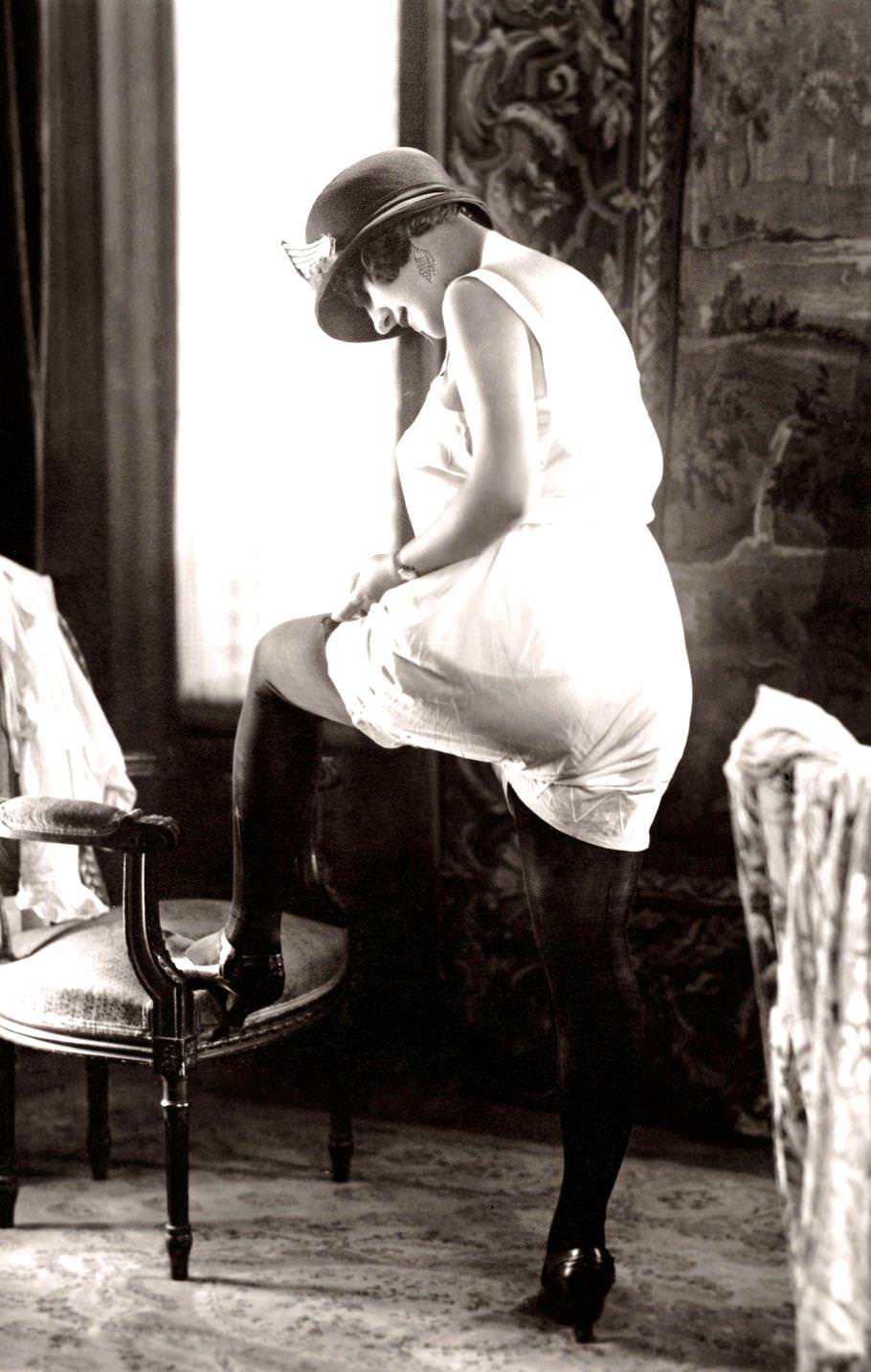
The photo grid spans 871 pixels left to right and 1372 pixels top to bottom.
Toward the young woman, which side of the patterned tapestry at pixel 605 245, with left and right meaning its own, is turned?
front

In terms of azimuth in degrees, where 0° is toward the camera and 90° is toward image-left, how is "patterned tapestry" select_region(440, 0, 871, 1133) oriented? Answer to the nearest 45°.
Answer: approximately 0°

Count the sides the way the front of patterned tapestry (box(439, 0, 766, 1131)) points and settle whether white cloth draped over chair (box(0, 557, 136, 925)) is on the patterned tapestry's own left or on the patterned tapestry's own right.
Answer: on the patterned tapestry's own right

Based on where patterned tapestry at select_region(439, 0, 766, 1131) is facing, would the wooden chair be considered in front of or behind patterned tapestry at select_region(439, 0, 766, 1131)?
in front

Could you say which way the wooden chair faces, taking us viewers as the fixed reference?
facing the viewer and to the right of the viewer

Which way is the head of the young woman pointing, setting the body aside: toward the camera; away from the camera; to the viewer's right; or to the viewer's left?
to the viewer's left

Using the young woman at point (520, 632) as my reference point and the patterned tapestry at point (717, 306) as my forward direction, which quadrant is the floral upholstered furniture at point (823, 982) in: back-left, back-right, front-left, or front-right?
back-right

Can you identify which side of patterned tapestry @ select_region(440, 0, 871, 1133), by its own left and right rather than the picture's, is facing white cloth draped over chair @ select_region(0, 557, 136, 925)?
right

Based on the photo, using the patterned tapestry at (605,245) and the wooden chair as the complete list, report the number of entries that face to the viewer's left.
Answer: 0

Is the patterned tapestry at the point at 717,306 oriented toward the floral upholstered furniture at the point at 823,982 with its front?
yes

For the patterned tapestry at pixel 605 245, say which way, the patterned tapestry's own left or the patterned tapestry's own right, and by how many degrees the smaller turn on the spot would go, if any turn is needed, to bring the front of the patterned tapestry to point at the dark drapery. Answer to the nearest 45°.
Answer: approximately 90° to the patterned tapestry's own right
